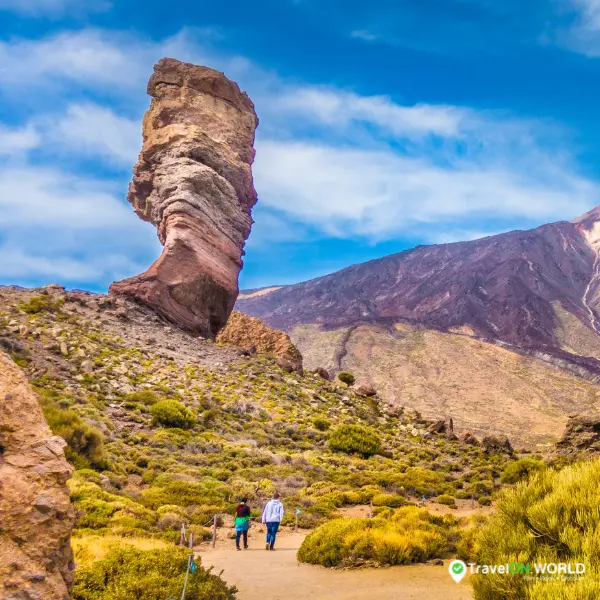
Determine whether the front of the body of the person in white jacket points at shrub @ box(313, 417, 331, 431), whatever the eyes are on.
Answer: yes

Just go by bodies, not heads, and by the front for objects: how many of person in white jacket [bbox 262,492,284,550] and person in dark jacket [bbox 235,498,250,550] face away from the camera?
2

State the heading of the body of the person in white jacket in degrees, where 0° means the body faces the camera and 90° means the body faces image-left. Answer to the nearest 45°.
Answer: approximately 180°

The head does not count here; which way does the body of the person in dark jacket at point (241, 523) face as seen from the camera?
away from the camera

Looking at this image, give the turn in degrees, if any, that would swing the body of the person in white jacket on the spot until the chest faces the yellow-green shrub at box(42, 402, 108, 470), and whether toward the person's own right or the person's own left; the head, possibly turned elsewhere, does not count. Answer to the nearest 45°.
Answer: approximately 45° to the person's own left

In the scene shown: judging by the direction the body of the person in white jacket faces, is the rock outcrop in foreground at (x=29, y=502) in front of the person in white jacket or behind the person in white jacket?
behind

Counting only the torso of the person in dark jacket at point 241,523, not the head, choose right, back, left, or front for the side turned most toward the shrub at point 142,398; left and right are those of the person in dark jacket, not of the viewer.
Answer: front
